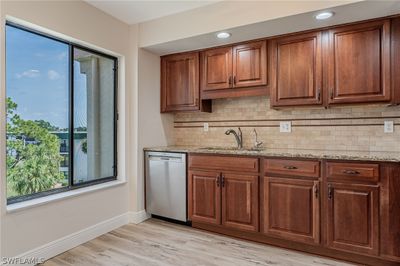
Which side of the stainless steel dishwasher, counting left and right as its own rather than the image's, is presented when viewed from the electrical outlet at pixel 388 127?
left

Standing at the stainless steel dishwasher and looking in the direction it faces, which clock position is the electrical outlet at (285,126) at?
The electrical outlet is roughly at 8 o'clock from the stainless steel dishwasher.

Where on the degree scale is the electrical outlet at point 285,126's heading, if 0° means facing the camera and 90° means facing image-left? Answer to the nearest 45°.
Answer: approximately 0°

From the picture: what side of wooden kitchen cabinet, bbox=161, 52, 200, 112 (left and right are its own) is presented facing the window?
front

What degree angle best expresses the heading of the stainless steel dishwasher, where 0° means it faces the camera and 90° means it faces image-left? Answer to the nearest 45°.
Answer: approximately 45°

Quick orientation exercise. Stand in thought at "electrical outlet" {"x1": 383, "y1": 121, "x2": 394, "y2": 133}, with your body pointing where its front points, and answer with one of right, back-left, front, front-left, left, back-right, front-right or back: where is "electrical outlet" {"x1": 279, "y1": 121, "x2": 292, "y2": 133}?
right

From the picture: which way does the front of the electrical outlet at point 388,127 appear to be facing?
toward the camera

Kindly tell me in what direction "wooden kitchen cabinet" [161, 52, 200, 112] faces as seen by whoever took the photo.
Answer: facing the viewer and to the left of the viewer

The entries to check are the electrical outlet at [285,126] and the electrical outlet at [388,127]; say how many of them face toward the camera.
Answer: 2
